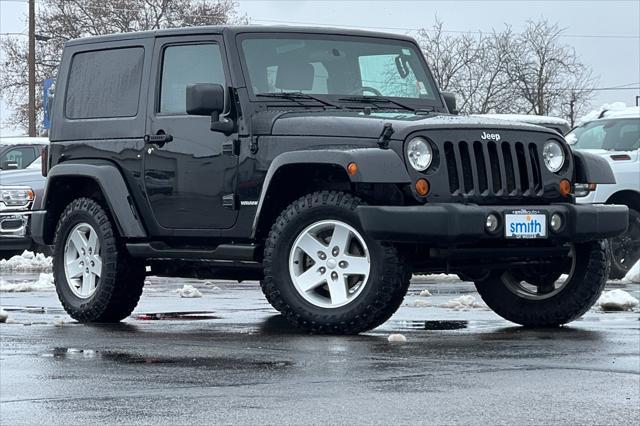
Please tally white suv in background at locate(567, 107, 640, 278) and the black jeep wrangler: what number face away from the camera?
0

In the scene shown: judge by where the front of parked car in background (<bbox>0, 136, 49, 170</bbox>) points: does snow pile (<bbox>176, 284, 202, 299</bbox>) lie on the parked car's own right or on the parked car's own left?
on the parked car's own left

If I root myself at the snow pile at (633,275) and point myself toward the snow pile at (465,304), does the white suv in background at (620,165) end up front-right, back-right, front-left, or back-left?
back-right

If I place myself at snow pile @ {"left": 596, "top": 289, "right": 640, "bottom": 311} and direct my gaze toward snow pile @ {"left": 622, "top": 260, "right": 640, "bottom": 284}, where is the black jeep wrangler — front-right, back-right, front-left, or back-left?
back-left

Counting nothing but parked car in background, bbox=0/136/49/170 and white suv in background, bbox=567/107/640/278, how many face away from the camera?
0

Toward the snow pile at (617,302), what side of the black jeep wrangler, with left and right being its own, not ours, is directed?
left

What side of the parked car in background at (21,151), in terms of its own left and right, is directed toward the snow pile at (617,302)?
left

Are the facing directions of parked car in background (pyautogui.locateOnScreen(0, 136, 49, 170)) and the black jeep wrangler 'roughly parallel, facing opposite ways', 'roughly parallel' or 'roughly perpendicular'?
roughly perpendicular

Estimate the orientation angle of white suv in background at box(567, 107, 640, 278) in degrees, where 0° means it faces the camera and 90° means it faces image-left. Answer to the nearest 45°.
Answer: approximately 45°

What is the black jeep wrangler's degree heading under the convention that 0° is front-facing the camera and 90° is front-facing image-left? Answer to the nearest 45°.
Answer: approximately 315°
